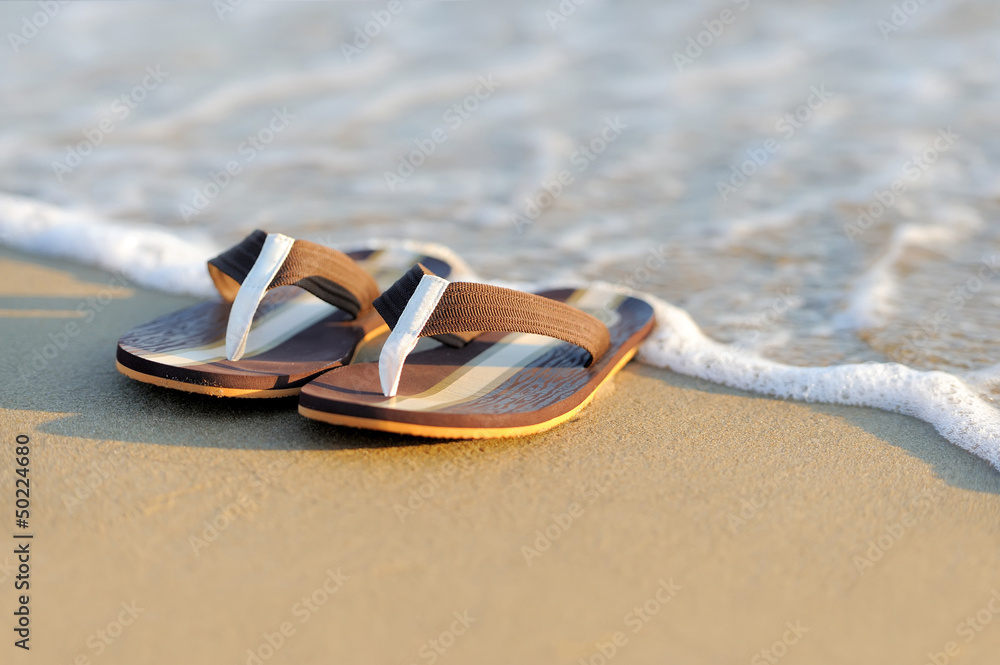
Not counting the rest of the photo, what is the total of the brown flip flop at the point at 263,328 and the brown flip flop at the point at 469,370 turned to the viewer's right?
0

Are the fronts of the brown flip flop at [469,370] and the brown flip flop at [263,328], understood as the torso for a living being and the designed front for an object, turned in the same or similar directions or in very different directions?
same or similar directions

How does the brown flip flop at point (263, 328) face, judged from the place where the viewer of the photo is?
facing the viewer and to the left of the viewer
